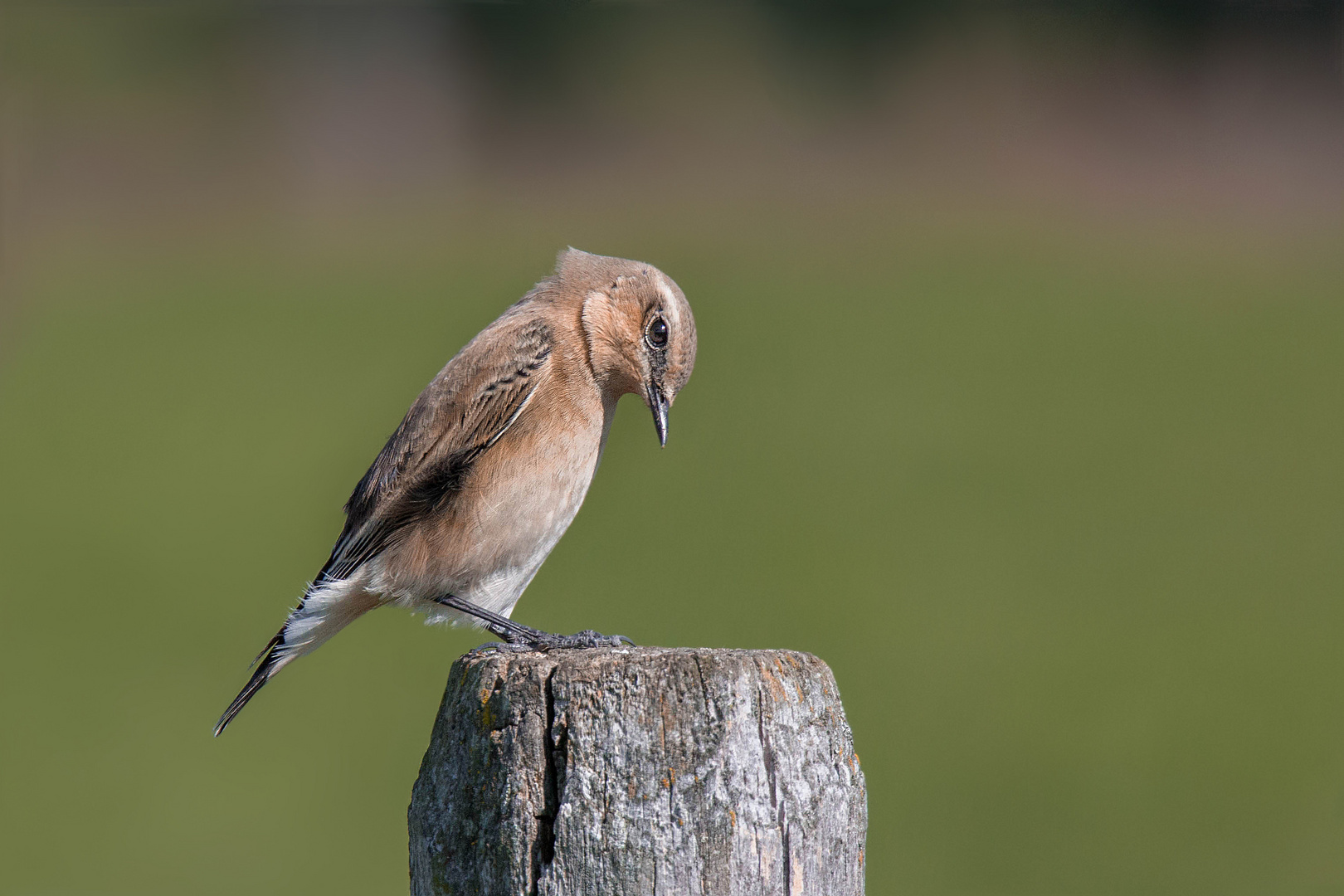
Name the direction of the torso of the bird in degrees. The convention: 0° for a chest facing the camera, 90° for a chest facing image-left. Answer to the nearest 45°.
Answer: approximately 270°
